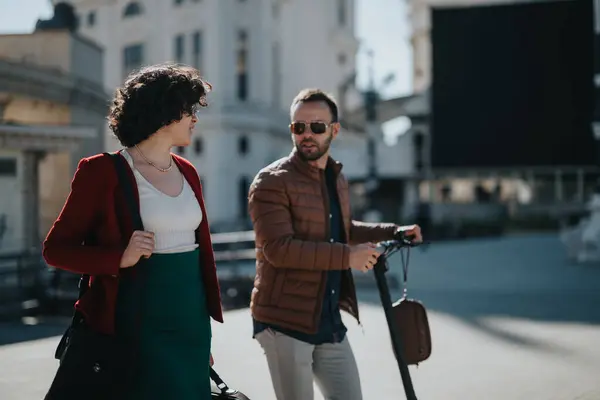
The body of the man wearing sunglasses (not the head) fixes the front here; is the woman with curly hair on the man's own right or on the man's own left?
on the man's own right

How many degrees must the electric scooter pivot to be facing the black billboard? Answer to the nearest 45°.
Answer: approximately 135° to its left

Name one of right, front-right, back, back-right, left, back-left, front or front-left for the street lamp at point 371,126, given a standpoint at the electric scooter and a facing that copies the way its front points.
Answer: back-left

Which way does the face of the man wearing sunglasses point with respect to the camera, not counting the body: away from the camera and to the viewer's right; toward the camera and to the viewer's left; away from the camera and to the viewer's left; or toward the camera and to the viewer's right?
toward the camera and to the viewer's left

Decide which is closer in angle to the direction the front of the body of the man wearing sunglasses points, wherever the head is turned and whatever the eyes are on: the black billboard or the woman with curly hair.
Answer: the woman with curly hair

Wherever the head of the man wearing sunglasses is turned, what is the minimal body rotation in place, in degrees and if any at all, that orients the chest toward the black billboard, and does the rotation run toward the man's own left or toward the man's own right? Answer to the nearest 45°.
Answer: approximately 135° to the man's own left

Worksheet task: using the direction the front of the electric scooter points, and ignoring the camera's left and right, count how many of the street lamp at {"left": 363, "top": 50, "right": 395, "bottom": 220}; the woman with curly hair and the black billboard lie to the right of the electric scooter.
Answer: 1

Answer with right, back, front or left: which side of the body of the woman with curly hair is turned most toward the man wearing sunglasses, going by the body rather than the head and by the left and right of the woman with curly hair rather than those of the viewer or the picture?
left

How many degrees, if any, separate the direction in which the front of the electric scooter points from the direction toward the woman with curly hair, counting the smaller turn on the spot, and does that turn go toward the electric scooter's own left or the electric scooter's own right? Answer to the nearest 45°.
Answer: approximately 90° to the electric scooter's own right

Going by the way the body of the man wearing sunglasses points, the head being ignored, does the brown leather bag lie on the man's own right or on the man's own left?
on the man's own left

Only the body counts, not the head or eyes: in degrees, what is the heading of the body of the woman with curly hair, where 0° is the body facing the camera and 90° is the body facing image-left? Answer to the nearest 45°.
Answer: approximately 315°

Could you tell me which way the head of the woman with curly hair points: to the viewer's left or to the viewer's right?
to the viewer's right
